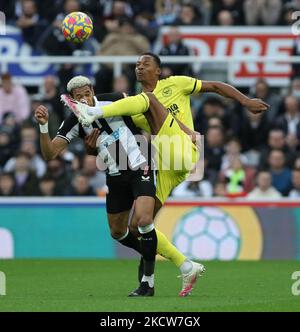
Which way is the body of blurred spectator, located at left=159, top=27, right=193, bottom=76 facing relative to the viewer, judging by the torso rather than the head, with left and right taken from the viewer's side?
facing the viewer

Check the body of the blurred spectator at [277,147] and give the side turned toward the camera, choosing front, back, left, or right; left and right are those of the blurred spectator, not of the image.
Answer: front

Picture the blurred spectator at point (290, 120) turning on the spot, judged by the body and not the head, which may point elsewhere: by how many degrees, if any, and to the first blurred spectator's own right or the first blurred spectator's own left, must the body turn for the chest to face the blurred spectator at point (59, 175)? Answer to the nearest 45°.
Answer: approximately 90° to the first blurred spectator's own right

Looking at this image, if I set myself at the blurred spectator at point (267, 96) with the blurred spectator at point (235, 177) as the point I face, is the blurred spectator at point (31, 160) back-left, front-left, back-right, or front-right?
front-right

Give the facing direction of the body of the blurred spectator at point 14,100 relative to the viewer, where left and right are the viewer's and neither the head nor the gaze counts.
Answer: facing the viewer

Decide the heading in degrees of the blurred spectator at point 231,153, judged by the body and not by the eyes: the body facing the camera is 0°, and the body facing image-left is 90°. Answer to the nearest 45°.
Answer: approximately 0°

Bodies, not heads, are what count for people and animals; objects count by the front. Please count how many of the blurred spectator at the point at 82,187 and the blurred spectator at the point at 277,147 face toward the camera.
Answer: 2

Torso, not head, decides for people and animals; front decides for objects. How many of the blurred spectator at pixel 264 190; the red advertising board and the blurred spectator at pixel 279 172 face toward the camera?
3

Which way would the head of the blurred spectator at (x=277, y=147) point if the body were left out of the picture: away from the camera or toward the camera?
toward the camera

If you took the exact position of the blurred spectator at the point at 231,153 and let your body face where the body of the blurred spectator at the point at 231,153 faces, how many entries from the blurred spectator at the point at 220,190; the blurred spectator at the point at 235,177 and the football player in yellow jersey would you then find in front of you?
3

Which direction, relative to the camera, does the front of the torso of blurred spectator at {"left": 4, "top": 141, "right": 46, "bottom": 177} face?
toward the camera

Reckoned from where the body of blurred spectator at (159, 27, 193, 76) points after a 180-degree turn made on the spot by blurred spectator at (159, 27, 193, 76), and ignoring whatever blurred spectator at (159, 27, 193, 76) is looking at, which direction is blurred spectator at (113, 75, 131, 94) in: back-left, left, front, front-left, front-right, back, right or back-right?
back-left

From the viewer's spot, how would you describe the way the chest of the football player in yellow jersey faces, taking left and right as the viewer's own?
facing the viewer and to the left of the viewer
